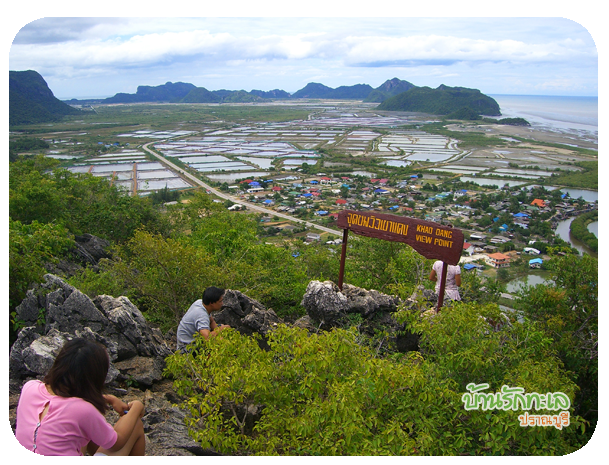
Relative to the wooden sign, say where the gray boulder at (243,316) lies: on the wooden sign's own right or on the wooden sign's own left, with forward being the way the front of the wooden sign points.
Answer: on the wooden sign's own right

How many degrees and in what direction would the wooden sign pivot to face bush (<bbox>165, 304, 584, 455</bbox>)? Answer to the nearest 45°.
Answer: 0° — it already faces it

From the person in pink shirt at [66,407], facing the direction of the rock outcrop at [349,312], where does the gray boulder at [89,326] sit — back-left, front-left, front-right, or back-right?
front-left

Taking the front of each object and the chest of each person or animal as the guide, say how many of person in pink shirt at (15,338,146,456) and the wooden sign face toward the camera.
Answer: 1

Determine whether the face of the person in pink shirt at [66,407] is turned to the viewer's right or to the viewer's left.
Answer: to the viewer's right

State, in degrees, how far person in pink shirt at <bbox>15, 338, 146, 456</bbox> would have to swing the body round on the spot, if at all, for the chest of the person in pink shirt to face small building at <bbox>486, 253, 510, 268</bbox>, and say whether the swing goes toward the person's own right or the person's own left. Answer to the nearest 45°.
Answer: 0° — they already face it

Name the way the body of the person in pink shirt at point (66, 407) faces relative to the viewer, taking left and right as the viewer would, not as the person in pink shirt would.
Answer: facing away from the viewer and to the right of the viewer

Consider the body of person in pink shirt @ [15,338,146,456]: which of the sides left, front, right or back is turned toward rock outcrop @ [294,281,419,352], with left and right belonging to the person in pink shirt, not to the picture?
front

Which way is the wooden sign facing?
toward the camera

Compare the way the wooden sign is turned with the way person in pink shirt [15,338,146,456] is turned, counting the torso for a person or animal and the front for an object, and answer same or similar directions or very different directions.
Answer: very different directions

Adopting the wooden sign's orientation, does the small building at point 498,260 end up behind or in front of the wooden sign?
behind
